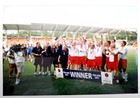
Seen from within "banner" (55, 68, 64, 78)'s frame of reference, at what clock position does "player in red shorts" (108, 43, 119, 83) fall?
The player in red shorts is roughly at 9 o'clock from the banner.

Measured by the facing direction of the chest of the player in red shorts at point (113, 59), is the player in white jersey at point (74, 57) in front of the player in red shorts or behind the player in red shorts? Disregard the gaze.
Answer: in front

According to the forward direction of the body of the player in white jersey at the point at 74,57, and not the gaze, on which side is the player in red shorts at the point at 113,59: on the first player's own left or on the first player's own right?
on the first player's own left

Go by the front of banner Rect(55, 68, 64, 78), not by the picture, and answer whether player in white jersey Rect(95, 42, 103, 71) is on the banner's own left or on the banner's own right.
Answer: on the banner's own left

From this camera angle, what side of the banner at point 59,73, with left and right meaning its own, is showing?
front

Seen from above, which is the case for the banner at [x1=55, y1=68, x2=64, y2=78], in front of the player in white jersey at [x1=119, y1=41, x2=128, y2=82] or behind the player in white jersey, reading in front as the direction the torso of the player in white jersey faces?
in front

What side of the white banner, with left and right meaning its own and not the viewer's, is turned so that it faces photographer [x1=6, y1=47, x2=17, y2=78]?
right

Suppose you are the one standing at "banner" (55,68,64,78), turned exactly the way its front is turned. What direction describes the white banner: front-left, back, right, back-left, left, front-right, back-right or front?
left

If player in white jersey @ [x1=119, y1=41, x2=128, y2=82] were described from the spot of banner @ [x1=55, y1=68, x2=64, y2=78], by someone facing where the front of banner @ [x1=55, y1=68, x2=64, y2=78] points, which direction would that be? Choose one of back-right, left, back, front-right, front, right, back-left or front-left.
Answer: left

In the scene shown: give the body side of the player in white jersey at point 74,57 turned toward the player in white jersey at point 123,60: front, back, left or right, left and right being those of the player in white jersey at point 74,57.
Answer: left

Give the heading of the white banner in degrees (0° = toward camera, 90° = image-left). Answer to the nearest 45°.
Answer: approximately 0°

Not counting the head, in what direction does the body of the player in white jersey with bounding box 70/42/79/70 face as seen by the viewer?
toward the camera
